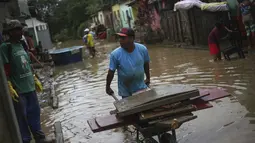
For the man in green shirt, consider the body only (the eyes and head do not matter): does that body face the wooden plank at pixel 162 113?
yes

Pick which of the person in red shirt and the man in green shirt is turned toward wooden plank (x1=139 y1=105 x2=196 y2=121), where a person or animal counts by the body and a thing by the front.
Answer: the man in green shirt

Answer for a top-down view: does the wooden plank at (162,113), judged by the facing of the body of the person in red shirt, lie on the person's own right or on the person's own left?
on the person's own right

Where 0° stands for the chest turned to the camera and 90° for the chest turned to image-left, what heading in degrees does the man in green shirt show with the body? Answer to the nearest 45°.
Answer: approximately 315°

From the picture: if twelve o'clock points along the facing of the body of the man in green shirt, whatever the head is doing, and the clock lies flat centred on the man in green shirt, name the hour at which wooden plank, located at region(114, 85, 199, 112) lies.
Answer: The wooden plank is roughly at 12 o'clock from the man in green shirt.

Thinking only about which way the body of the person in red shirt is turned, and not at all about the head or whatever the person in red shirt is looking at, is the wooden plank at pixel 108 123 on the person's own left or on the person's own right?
on the person's own right
